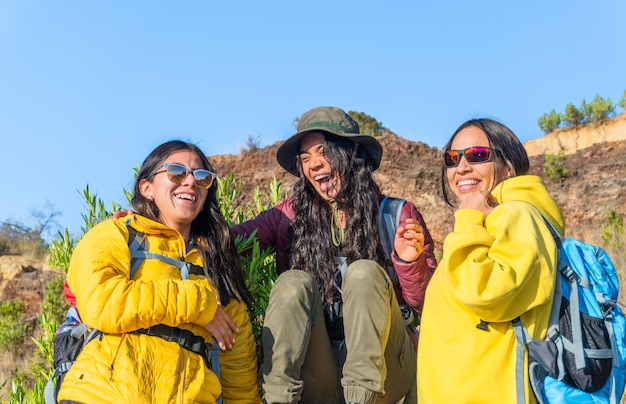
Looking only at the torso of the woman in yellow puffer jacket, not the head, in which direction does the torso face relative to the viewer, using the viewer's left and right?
facing the viewer and to the right of the viewer

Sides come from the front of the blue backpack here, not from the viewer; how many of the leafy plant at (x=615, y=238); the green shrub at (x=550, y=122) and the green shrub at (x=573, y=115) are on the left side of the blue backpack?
3

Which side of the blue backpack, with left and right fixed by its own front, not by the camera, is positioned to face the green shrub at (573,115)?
left

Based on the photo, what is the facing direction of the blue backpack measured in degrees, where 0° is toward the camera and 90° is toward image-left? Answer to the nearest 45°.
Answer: approximately 270°

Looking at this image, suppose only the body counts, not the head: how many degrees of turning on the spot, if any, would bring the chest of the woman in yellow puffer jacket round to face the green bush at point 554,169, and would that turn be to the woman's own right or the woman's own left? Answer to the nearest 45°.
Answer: approximately 90° to the woman's own left

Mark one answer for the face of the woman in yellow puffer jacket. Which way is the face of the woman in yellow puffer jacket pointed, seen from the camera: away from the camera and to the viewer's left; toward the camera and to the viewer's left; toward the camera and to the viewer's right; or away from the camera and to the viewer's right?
toward the camera and to the viewer's right

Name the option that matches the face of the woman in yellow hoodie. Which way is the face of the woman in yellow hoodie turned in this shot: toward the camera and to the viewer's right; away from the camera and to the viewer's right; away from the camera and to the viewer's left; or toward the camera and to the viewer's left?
toward the camera and to the viewer's left

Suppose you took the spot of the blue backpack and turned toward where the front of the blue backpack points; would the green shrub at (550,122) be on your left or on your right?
on your left

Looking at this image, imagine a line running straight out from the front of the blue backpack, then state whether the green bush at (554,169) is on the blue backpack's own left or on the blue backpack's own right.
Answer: on the blue backpack's own left

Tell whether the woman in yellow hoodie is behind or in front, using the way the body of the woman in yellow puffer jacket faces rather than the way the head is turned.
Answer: in front

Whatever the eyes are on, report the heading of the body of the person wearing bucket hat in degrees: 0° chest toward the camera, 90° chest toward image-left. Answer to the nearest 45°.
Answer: approximately 0°

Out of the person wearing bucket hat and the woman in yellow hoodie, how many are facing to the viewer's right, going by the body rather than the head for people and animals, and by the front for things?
0

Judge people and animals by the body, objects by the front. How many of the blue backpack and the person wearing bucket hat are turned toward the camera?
1

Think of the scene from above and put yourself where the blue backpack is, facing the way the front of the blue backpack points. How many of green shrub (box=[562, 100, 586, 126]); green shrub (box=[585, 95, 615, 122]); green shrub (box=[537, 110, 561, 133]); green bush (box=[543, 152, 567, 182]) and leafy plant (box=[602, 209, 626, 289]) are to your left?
5
